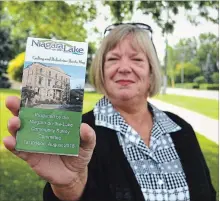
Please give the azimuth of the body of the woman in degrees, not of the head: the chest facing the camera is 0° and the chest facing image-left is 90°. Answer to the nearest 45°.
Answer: approximately 0°

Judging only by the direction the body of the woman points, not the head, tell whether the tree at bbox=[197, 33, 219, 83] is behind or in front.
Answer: behind

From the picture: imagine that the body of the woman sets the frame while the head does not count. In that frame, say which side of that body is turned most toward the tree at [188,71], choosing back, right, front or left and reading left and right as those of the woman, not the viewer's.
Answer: back

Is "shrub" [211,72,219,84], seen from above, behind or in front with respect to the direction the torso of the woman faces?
behind

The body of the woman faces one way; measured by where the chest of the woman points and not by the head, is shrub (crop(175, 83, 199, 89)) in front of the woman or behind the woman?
behind

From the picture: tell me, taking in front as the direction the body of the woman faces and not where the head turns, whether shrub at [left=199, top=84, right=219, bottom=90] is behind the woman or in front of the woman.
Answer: behind

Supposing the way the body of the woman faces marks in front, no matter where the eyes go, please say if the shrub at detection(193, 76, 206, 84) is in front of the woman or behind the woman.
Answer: behind
